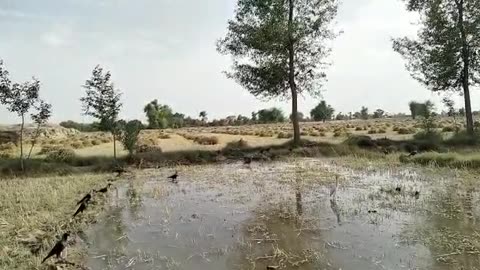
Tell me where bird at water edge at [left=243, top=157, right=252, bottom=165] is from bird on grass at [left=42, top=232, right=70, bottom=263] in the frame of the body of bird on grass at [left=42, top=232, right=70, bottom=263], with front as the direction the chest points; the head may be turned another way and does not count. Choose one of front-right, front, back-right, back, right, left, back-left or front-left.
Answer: front-left

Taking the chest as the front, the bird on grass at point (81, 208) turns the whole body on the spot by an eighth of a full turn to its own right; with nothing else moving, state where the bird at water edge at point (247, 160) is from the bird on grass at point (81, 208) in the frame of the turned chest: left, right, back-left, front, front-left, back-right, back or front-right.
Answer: left

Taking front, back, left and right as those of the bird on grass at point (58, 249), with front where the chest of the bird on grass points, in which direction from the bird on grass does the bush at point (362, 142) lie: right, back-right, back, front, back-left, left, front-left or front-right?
front-left

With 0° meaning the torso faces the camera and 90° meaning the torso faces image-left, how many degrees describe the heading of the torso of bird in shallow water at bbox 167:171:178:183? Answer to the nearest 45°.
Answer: approximately 270°

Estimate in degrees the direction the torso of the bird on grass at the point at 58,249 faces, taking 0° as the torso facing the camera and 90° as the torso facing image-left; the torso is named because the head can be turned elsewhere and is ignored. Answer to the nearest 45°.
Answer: approximately 270°

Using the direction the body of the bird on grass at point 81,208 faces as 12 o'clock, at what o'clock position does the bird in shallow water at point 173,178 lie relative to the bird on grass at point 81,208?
the bird in shallow water at point 173,178 is roughly at 10 o'clock from the bird on grass at point 81,208.

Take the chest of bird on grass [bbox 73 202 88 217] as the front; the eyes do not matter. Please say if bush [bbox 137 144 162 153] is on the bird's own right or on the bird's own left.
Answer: on the bird's own left

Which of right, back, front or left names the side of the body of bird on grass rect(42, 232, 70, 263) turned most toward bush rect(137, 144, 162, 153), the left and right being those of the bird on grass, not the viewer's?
left

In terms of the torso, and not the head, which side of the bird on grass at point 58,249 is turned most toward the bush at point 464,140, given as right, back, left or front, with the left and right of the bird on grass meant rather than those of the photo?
front

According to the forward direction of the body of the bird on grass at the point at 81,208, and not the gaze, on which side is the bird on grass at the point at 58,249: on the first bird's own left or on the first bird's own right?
on the first bird's own right
